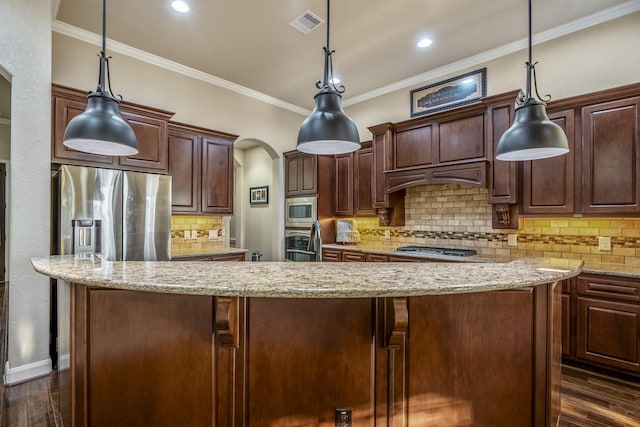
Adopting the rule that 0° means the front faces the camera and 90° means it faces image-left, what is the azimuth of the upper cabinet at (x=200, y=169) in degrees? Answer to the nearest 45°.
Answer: approximately 315°

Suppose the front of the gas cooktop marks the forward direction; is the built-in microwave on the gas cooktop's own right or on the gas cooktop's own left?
on the gas cooktop's own right

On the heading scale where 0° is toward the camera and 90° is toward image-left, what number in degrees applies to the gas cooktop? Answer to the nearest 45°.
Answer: approximately 45°

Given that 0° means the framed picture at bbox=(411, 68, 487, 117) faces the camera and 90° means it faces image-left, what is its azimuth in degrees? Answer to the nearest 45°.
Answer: approximately 45°

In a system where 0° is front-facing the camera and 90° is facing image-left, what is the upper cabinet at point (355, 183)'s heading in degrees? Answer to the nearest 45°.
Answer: approximately 45°

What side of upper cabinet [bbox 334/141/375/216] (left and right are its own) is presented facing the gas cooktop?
left

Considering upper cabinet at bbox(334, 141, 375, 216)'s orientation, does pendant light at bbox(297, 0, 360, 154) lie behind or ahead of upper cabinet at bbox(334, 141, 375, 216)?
ahead
